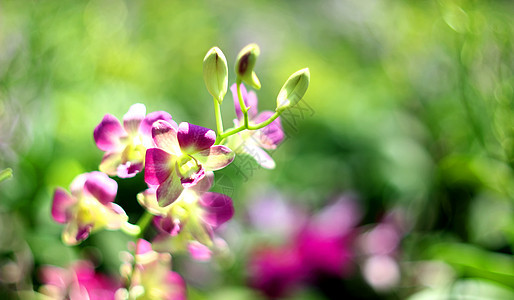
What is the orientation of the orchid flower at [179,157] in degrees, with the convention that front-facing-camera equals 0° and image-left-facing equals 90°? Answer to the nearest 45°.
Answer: approximately 0°
